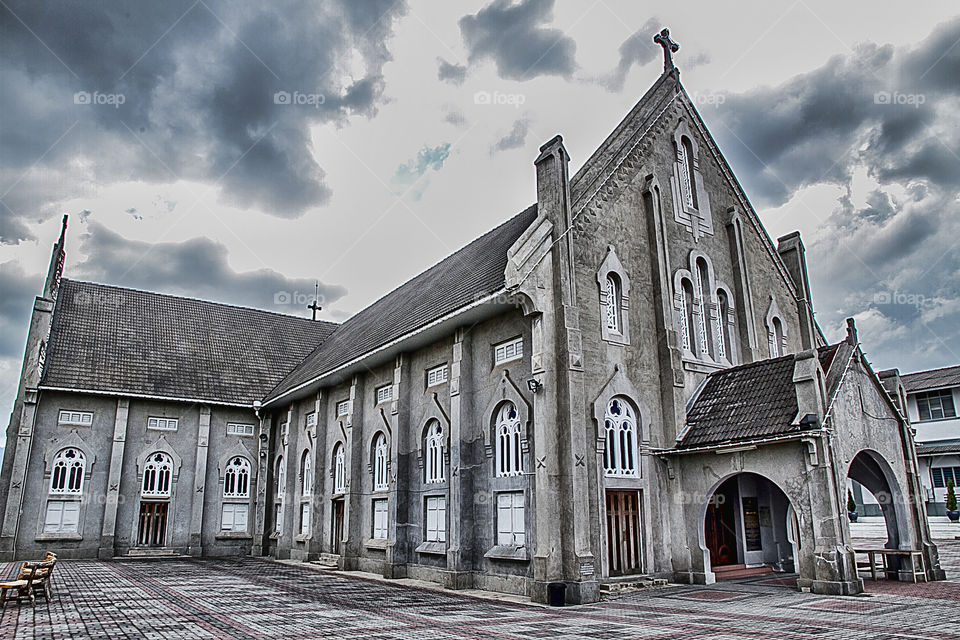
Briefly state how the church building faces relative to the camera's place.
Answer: facing the viewer and to the right of the viewer

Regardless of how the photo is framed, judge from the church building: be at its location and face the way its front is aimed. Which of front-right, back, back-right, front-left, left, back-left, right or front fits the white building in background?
left

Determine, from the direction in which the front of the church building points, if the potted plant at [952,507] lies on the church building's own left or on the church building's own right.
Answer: on the church building's own left

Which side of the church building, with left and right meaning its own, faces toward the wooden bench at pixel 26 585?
right
